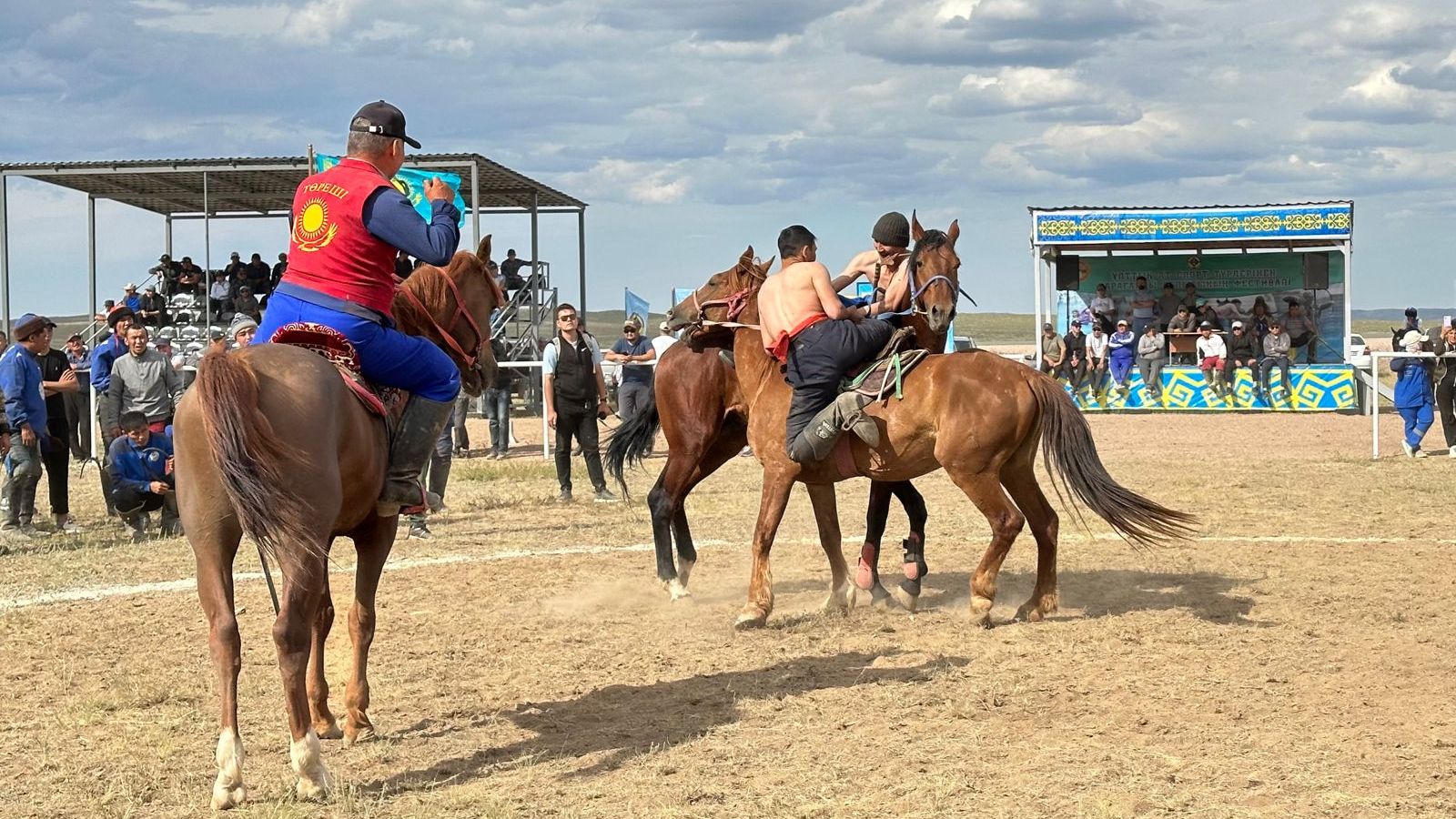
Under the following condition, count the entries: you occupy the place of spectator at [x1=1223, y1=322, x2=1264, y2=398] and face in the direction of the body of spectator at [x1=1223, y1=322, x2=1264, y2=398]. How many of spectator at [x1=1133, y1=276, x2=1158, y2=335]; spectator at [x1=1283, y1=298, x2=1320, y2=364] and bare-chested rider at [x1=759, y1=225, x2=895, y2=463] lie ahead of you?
1

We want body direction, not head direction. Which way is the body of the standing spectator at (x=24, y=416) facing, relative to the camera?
to the viewer's right

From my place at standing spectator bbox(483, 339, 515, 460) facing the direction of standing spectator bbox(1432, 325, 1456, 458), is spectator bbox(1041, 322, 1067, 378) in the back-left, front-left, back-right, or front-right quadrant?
front-left

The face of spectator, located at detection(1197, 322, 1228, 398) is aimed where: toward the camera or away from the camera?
toward the camera

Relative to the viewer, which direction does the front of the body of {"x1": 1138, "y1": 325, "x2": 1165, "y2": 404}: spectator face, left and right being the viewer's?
facing the viewer

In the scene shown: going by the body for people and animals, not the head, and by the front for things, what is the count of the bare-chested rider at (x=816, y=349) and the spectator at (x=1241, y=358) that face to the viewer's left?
0

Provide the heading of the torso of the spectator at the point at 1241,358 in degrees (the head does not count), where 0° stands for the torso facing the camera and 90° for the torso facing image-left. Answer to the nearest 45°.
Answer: approximately 0°

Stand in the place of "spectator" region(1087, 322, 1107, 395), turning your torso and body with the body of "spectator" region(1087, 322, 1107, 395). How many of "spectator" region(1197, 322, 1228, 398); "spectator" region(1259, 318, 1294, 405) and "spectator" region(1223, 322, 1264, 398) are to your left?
3

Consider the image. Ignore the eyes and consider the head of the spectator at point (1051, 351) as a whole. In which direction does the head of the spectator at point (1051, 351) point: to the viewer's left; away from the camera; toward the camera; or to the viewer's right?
toward the camera

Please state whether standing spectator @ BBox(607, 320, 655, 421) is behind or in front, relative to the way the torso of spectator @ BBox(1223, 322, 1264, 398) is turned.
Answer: in front

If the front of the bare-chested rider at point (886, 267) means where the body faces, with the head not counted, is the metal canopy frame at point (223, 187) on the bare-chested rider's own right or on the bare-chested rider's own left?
on the bare-chested rider's own right

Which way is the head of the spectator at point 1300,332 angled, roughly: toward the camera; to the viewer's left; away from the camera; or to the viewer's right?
toward the camera

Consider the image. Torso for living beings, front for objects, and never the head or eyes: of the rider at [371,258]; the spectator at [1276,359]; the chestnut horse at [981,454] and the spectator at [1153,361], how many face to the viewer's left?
1

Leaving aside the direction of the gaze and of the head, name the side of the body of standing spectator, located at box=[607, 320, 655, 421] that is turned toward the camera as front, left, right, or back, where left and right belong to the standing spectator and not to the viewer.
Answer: front

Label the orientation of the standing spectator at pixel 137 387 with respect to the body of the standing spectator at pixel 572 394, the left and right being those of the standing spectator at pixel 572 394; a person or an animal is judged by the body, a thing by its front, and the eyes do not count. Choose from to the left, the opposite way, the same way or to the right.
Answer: the same way

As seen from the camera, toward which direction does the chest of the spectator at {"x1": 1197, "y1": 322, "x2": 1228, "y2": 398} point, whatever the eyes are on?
toward the camera

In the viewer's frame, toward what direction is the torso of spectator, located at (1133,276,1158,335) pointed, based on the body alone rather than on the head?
toward the camera

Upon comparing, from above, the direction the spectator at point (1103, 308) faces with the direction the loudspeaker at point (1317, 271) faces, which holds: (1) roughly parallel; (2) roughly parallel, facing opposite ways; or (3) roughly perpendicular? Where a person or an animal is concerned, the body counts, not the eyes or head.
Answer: roughly parallel

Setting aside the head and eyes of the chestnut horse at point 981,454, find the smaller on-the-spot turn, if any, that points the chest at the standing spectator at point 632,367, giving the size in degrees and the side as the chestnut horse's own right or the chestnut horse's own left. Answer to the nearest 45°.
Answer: approximately 90° to the chestnut horse's own right
